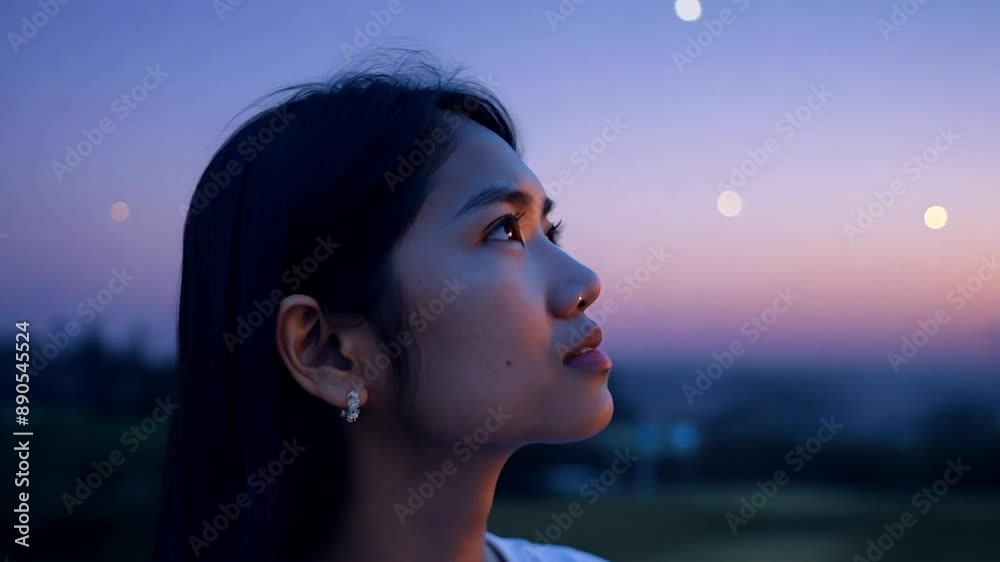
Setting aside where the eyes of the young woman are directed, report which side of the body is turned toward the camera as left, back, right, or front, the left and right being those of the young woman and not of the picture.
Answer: right
